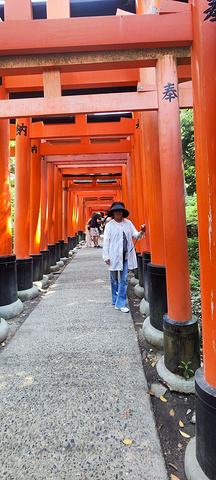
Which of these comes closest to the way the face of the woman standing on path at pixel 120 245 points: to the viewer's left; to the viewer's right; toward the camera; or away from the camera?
toward the camera

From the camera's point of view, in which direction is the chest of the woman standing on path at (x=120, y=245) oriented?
toward the camera

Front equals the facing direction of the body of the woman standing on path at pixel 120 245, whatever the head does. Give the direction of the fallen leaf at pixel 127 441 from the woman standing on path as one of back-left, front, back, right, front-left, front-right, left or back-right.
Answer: front
